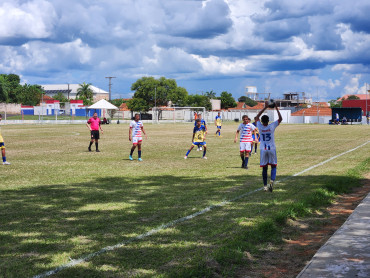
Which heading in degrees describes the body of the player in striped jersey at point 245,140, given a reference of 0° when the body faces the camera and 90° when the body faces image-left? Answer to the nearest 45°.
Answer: approximately 0°
